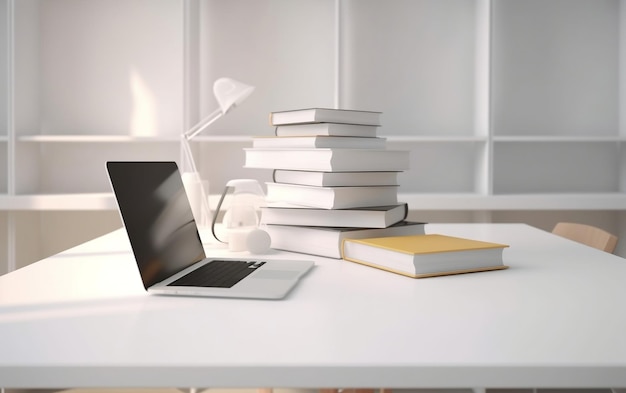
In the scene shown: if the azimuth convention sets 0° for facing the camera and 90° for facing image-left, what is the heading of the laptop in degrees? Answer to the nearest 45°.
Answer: approximately 270°
